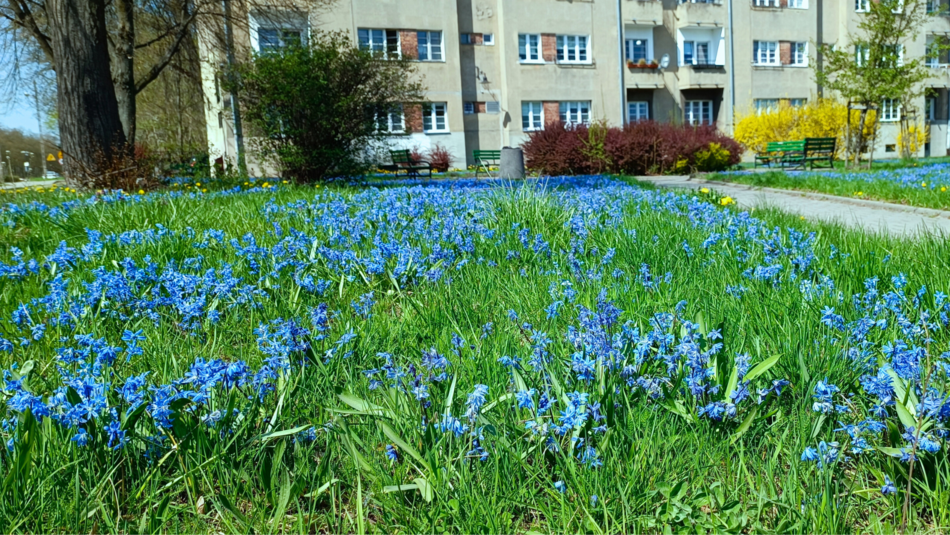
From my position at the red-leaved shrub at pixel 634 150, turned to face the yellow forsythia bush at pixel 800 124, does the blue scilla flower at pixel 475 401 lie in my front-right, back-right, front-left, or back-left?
back-right

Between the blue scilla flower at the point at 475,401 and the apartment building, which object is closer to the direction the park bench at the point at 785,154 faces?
the blue scilla flower

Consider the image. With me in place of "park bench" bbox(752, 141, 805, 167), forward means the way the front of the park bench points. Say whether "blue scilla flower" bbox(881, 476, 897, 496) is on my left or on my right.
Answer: on my left

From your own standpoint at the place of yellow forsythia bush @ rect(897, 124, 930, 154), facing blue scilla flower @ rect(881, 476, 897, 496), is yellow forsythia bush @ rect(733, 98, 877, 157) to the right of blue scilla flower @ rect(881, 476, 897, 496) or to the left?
right

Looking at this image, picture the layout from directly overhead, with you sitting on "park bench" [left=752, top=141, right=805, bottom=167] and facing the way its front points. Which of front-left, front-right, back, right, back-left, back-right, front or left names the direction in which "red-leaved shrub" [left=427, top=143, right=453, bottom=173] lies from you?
front-right

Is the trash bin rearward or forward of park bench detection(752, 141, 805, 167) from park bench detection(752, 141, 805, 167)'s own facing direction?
forward

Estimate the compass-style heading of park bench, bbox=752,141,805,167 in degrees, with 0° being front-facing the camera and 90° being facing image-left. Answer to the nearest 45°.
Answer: approximately 45°

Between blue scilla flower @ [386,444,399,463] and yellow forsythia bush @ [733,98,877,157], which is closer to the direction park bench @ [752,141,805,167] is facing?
the blue scilla flower

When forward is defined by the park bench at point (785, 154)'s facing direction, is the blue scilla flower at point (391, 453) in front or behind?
in front

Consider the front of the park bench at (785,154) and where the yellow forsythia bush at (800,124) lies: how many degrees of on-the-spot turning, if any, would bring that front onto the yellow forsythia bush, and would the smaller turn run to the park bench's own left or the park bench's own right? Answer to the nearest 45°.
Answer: approximately 135° to the park bench's own right

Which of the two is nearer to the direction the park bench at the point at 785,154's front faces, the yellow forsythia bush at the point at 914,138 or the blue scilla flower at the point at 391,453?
the blue scilla flower

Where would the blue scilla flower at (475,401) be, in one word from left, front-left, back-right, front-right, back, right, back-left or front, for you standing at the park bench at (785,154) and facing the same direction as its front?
front-left
